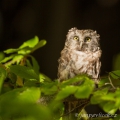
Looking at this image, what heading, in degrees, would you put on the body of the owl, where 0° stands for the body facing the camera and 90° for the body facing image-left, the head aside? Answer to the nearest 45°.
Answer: approximately 0°
